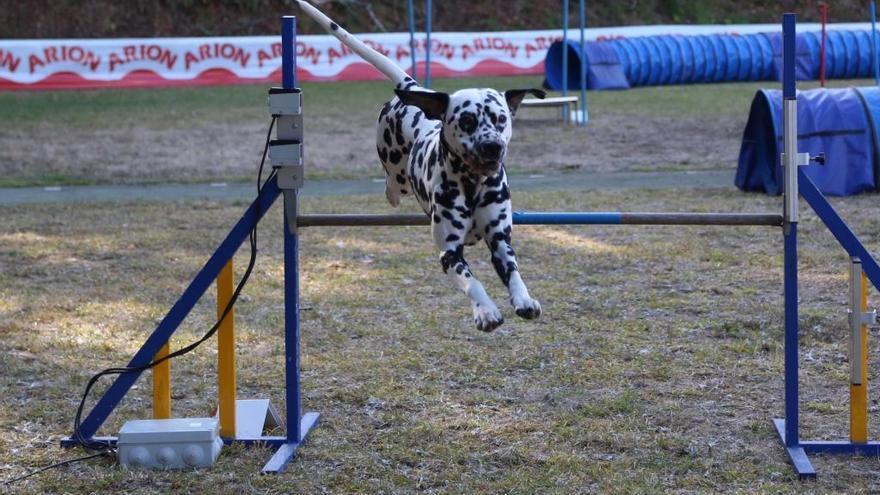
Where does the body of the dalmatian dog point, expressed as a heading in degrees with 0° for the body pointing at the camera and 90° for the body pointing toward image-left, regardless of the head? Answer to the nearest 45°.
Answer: approximately 315°

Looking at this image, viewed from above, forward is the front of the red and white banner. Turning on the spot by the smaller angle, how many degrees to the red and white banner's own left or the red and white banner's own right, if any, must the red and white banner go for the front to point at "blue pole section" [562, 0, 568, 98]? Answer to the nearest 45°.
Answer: approximately 45° to the red and white banner's own left

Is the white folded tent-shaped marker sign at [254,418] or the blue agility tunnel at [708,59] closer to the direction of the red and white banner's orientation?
the white folded tent-shaped marker sign

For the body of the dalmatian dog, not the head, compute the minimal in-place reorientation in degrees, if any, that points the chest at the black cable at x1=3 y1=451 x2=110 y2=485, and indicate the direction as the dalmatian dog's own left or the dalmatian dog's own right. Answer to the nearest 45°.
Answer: approximately 135° to the dalmatian dog's own right

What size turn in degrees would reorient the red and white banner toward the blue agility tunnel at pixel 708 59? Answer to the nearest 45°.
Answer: approximately 90° to its left

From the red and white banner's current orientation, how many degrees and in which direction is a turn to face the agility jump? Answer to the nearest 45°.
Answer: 0° — it already faces it

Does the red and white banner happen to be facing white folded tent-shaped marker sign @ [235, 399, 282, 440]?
yes

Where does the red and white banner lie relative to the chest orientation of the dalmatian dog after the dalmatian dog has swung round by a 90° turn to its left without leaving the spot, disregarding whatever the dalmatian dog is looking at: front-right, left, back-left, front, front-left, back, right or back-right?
front-left

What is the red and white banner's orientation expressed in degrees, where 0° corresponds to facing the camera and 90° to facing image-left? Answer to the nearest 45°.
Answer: approximately 0°
